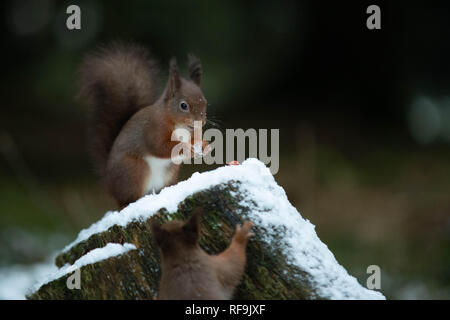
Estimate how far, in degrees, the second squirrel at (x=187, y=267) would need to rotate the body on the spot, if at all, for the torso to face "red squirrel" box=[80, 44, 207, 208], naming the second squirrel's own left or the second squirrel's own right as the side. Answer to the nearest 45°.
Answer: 0° — it already faces it

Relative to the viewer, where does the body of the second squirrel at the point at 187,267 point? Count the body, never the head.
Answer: away from the camera
